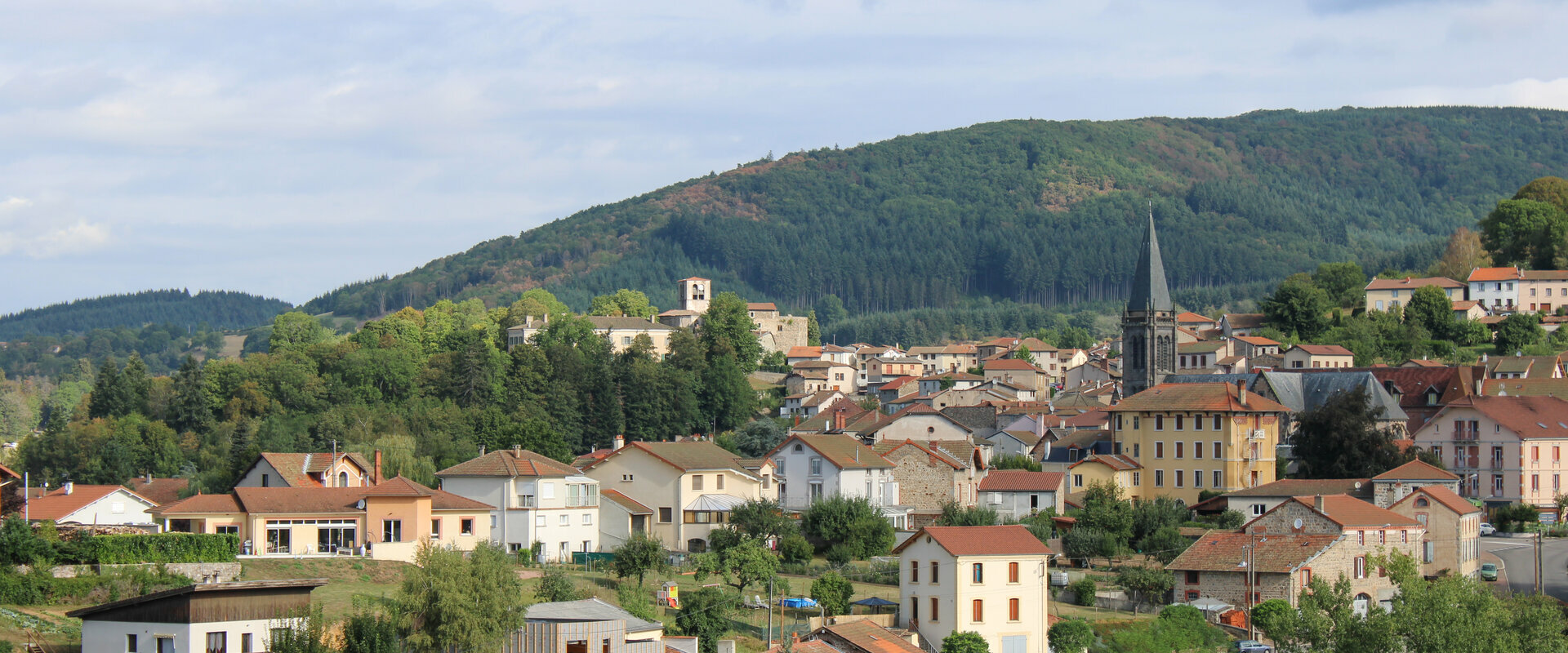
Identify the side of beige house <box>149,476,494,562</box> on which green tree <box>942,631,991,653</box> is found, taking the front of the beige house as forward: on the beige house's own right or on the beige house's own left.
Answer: on the beige house's own left

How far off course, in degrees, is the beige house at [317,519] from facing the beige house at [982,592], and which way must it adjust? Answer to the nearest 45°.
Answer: approximately 90° to its left

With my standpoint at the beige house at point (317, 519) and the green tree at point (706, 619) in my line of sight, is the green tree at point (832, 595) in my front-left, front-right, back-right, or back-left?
front-left

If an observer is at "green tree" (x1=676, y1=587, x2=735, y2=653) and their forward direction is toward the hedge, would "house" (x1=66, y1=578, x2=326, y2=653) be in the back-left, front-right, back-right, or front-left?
front-left

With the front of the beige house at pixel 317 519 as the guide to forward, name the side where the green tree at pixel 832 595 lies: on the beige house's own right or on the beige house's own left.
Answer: on the beige house's own left

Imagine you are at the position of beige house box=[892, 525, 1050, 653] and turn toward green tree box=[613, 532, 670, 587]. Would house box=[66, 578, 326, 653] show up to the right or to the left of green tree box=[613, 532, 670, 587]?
left

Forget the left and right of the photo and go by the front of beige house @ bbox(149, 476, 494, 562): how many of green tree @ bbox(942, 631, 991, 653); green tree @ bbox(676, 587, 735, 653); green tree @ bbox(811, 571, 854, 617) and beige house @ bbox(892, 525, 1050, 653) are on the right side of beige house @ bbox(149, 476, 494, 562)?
0

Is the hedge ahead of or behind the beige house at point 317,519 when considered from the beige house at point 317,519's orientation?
ahead

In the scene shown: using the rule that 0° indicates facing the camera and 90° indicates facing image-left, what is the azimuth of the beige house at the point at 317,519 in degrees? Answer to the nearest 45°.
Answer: approximately 0°

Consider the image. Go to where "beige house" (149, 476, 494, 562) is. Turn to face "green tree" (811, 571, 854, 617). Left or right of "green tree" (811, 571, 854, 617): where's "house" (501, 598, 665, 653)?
right

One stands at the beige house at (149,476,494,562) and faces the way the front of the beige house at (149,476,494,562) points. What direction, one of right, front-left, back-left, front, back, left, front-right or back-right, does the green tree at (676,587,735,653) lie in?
front-left

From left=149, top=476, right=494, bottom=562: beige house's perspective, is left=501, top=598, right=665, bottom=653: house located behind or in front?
in front

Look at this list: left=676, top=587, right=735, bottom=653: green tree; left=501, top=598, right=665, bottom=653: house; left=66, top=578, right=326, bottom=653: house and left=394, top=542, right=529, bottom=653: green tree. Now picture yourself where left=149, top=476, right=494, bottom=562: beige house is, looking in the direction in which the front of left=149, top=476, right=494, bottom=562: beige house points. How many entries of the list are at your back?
0

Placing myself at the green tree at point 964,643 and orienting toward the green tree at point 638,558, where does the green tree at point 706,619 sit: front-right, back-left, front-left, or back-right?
front-left

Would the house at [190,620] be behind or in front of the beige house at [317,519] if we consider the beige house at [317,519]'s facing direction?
in front

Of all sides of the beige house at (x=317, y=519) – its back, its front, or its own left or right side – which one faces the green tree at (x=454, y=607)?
front

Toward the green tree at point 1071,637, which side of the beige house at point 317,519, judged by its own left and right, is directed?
left
